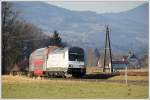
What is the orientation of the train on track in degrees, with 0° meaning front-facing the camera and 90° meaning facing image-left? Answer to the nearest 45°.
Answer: approximately 315°
